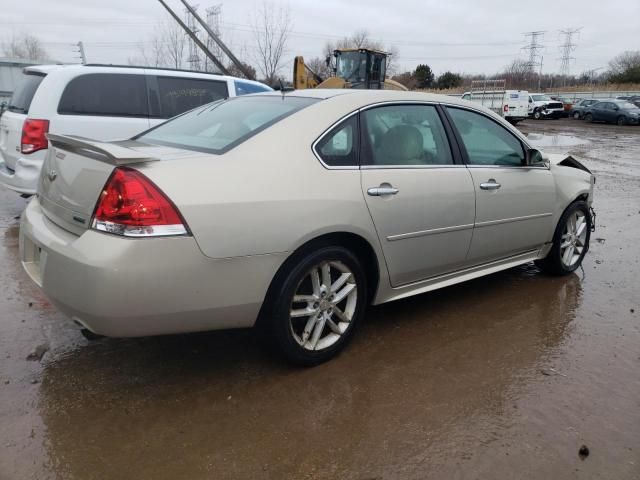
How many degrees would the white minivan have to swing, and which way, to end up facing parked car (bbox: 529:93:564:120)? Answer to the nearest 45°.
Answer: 0° — it already faces it

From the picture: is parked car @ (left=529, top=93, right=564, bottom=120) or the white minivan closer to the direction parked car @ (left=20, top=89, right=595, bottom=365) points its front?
the parked car

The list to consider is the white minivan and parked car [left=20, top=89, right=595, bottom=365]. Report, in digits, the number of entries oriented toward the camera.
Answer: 0

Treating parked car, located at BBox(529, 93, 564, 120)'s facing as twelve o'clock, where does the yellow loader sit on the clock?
The yellow loader is roughly at 2 o'clock from the parked car.

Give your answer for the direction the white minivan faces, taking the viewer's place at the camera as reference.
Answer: facing away from the viewer and to the right of the viewer

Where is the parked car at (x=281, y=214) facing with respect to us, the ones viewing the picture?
facing away from the viewer and to the right of the viewer
